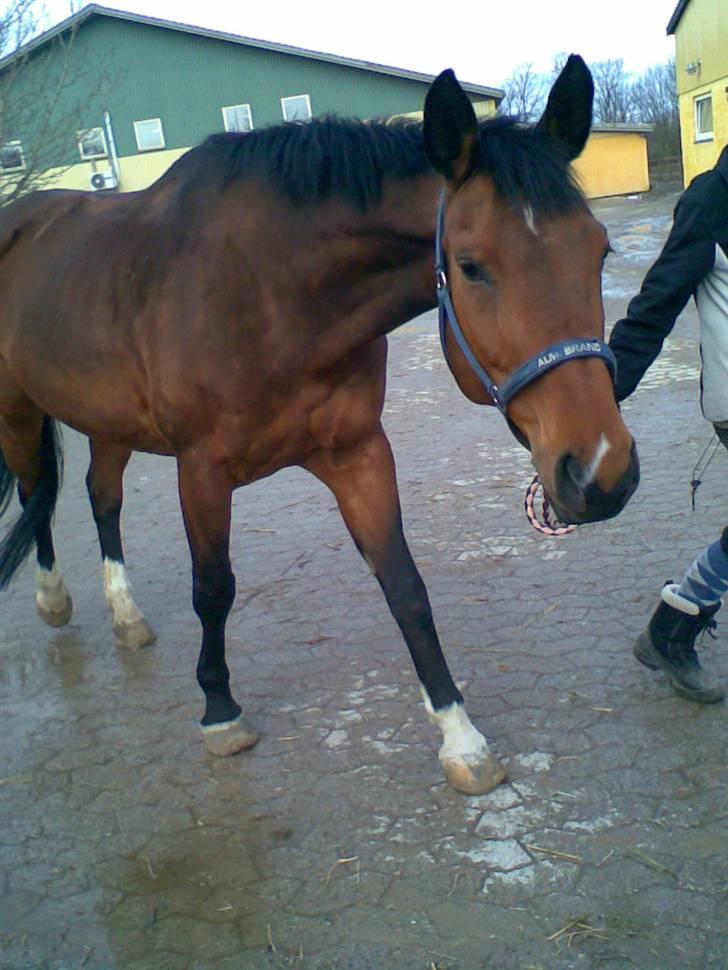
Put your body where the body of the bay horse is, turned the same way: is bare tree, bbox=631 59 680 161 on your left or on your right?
on your left

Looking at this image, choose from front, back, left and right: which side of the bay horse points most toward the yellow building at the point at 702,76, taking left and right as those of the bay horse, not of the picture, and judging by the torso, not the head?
left

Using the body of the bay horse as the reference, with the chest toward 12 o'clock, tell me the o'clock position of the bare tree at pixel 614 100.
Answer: The bare tree is roughly at 8 o'clock from the bay horse.

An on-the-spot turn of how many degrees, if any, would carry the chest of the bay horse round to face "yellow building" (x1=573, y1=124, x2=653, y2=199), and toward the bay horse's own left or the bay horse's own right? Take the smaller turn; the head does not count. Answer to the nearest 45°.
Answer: approximately 135° to the bay horse's own left

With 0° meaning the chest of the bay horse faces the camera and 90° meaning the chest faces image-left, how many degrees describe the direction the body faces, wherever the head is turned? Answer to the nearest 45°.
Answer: approximately 315°

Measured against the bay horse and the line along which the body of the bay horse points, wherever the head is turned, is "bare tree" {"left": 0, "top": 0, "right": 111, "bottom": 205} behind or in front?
behind
